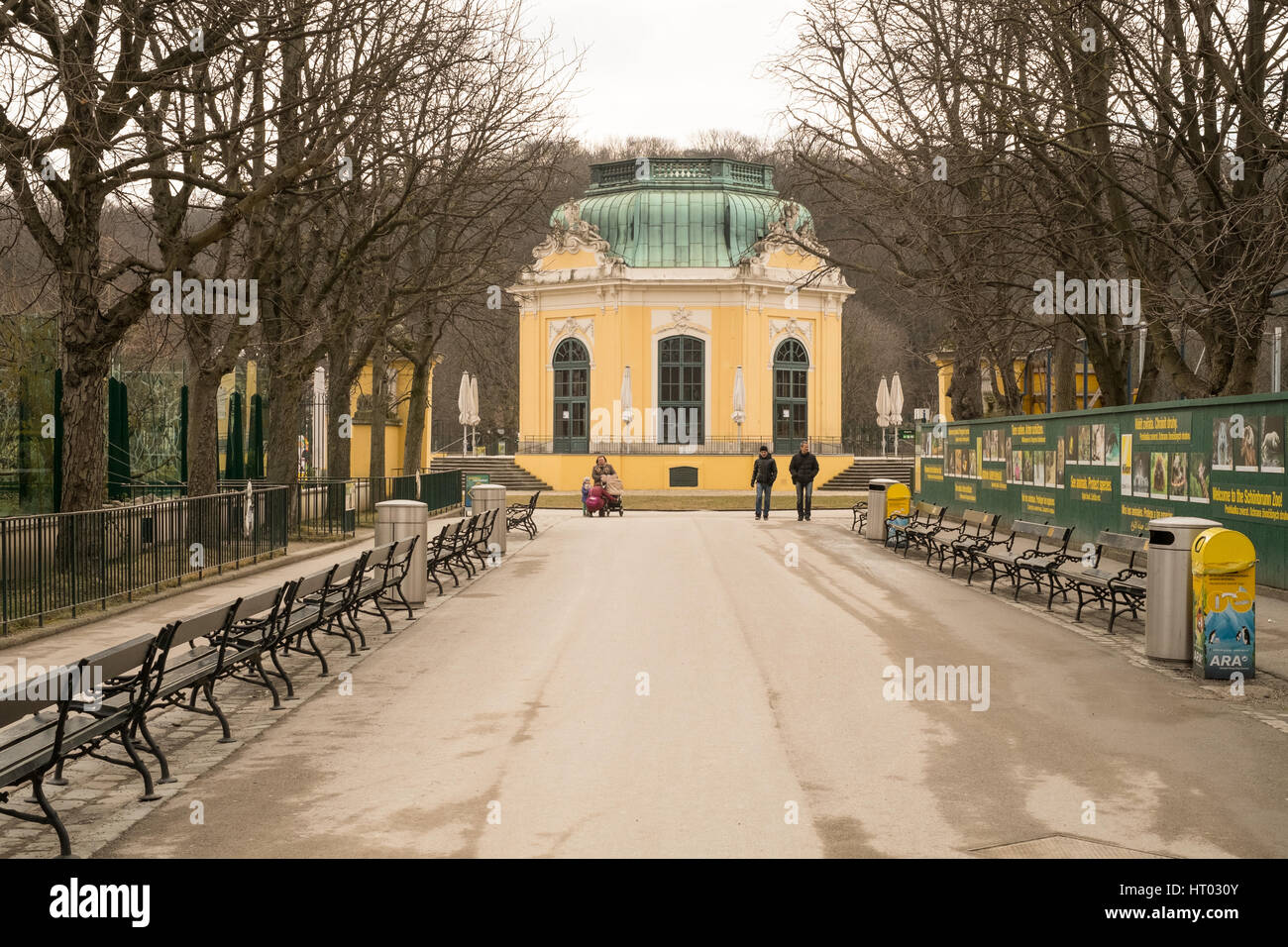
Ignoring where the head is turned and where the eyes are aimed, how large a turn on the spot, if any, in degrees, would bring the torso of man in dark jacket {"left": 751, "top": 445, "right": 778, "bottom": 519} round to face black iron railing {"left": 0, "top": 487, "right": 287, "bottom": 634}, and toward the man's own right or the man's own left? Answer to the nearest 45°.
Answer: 0° — they already face it

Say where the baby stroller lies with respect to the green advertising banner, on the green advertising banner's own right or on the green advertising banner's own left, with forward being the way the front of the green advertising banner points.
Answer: on the green advertising banner's own right

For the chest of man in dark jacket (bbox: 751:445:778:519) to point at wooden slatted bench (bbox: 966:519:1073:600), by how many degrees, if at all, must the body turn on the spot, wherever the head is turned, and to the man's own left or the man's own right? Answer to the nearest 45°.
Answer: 0° — they already face it

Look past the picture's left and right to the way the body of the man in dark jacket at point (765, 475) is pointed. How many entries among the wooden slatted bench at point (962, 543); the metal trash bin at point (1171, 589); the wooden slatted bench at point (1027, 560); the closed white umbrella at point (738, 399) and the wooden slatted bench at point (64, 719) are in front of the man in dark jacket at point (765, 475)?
4

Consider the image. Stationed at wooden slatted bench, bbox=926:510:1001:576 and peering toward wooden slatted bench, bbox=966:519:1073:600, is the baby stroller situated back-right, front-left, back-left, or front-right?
back-right

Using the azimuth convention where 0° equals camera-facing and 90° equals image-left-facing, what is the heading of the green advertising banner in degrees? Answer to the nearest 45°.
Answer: approximately 45°

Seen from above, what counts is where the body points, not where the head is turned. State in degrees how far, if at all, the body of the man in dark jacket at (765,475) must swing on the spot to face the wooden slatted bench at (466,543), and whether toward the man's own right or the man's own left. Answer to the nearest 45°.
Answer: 0° — they already face it

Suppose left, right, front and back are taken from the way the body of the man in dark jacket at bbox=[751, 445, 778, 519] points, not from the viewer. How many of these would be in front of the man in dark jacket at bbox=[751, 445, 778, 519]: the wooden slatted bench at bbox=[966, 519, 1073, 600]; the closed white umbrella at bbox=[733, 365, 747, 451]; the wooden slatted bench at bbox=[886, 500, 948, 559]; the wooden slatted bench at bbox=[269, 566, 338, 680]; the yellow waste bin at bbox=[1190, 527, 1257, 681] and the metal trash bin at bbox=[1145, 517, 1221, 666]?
5
